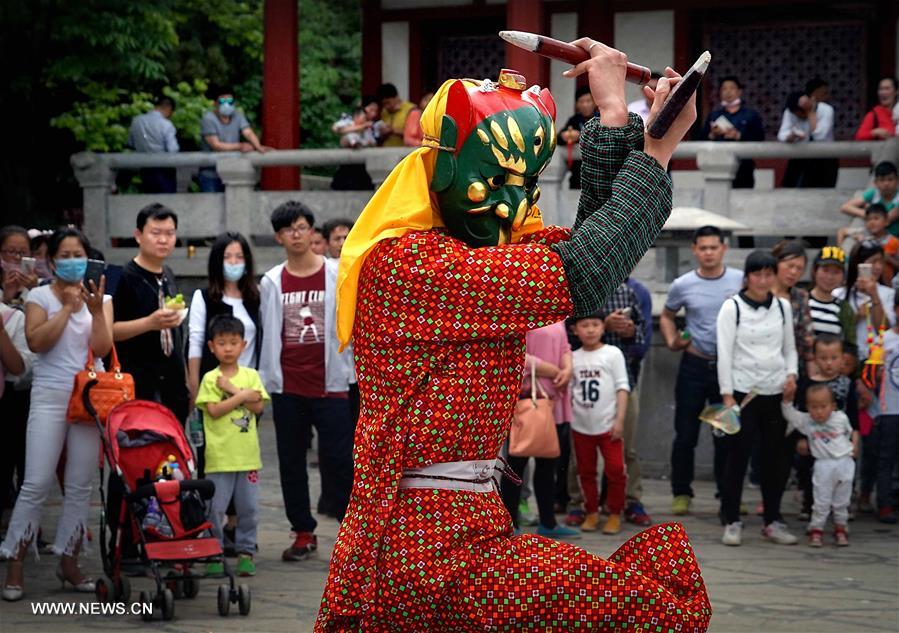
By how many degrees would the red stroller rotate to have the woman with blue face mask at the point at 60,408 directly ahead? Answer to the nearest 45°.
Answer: approximately 180°

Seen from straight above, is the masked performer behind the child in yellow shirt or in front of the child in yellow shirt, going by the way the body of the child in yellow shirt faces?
in front

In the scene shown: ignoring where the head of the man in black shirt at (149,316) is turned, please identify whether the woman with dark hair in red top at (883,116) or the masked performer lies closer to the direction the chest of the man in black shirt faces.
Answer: the masked performer

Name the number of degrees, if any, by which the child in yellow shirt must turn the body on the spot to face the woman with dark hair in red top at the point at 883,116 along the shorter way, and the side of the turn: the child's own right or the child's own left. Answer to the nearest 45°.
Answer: approximately 135° to the child's own left

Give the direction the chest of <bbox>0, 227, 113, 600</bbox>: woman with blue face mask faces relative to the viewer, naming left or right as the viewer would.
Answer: facing the viewer and to the right of the viewer

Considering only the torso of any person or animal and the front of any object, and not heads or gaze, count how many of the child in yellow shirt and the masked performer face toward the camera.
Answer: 1
